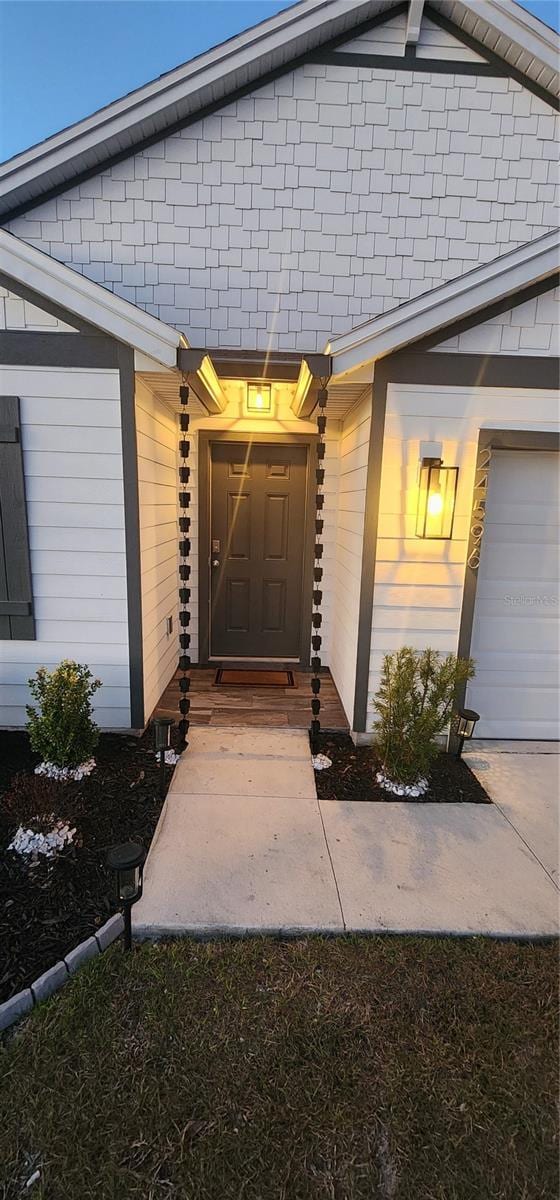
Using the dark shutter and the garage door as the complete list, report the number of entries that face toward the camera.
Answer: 2

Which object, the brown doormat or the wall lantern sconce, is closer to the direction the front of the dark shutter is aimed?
the wall lantern sconce

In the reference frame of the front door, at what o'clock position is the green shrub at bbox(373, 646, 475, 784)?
The green shrub is roughly at 11 o'clock from the front door.

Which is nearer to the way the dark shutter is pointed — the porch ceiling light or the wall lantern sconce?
the wall lantern sconce

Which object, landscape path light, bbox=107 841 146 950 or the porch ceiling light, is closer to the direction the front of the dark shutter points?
the landscape path light

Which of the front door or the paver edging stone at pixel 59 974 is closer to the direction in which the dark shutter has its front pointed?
the paver edging stone

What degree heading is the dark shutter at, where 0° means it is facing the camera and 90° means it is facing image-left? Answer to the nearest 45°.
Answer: approximately 0°

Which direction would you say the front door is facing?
toward the camera

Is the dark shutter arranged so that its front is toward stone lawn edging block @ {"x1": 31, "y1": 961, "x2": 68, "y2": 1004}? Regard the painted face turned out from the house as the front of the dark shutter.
yes

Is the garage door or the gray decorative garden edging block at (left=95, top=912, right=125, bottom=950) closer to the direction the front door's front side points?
the gray decorative garden edging block

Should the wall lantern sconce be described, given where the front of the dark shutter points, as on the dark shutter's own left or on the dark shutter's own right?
on the dark shutter's own left

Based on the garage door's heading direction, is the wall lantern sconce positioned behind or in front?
in front

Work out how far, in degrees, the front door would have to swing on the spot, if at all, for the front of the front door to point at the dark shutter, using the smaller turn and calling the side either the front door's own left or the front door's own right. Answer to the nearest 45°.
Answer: approximately 45° to the front door's own right

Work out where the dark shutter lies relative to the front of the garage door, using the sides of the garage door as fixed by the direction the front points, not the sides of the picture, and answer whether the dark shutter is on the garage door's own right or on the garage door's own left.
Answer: on the garage door's own right

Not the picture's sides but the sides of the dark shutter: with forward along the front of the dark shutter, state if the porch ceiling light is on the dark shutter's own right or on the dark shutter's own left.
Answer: on the dark shutter's own left
